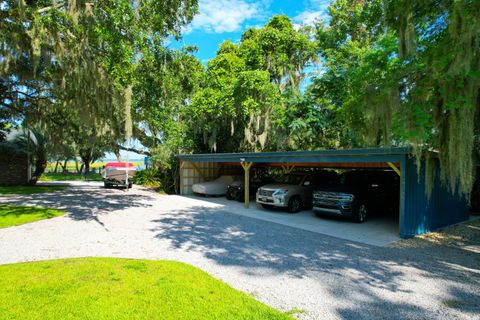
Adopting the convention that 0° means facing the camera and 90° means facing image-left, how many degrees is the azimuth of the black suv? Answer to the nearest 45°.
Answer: approximately 45°

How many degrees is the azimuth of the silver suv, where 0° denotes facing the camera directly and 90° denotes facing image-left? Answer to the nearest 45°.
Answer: approximately 45°

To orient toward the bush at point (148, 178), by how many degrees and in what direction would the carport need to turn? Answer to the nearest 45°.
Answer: approximately 90° to its right

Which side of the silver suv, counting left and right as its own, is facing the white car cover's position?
right

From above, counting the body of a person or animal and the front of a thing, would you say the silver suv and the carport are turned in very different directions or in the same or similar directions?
same or similar directions

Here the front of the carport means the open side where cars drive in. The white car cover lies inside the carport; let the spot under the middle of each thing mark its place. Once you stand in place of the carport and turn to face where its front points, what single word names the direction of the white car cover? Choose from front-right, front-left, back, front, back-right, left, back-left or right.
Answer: right

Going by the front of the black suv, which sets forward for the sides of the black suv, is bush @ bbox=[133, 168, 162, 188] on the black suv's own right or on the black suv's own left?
on the black suv's own right

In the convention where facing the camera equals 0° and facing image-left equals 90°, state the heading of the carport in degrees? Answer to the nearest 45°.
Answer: approximately 45°

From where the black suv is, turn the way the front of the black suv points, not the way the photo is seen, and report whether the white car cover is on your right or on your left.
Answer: on your right

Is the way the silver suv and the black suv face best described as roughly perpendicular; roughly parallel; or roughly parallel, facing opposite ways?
roughly parallel

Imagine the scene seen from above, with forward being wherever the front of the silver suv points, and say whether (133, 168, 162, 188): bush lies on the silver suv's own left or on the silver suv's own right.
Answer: on the silver suv's own right
